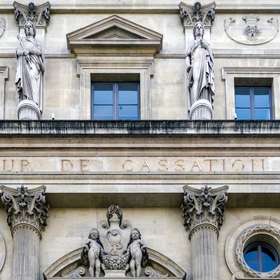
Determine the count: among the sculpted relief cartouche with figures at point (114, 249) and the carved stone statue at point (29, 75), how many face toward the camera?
2

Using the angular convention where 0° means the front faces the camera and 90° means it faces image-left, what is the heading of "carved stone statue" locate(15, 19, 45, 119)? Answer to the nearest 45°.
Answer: approximately 0°

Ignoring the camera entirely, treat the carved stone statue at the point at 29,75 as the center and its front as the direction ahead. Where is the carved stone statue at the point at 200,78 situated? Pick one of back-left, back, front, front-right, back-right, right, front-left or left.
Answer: left
